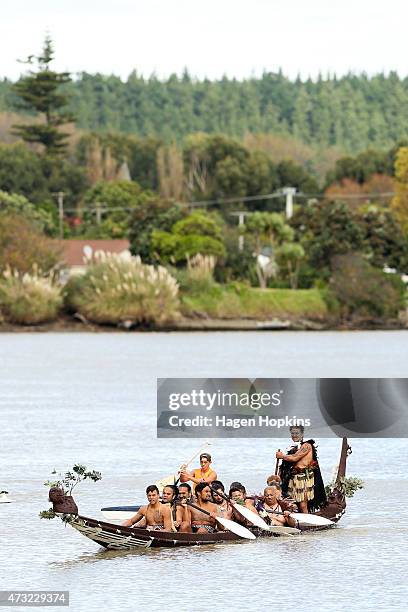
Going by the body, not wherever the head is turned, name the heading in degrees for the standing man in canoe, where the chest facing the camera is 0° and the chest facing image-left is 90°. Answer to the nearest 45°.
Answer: approximately 45°

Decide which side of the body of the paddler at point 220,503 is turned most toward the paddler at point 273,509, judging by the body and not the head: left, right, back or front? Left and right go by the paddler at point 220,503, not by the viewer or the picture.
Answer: back

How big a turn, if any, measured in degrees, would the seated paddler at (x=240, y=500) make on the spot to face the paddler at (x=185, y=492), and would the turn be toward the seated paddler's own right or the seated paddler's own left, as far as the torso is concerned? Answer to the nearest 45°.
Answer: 0° — they already face them

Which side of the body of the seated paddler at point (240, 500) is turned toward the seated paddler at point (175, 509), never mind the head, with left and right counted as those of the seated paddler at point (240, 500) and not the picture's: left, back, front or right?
front

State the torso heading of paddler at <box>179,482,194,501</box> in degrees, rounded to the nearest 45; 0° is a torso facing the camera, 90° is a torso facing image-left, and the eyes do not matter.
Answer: approximately 45°

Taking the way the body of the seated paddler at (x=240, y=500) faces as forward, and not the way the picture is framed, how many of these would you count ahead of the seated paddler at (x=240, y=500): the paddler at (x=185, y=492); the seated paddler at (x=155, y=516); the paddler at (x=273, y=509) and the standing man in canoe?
2

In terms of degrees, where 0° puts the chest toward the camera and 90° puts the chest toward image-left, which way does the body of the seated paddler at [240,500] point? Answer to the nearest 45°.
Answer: approximately 45°

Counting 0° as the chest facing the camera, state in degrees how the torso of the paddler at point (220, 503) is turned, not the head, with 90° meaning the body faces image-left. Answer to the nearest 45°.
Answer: approximately 45°
